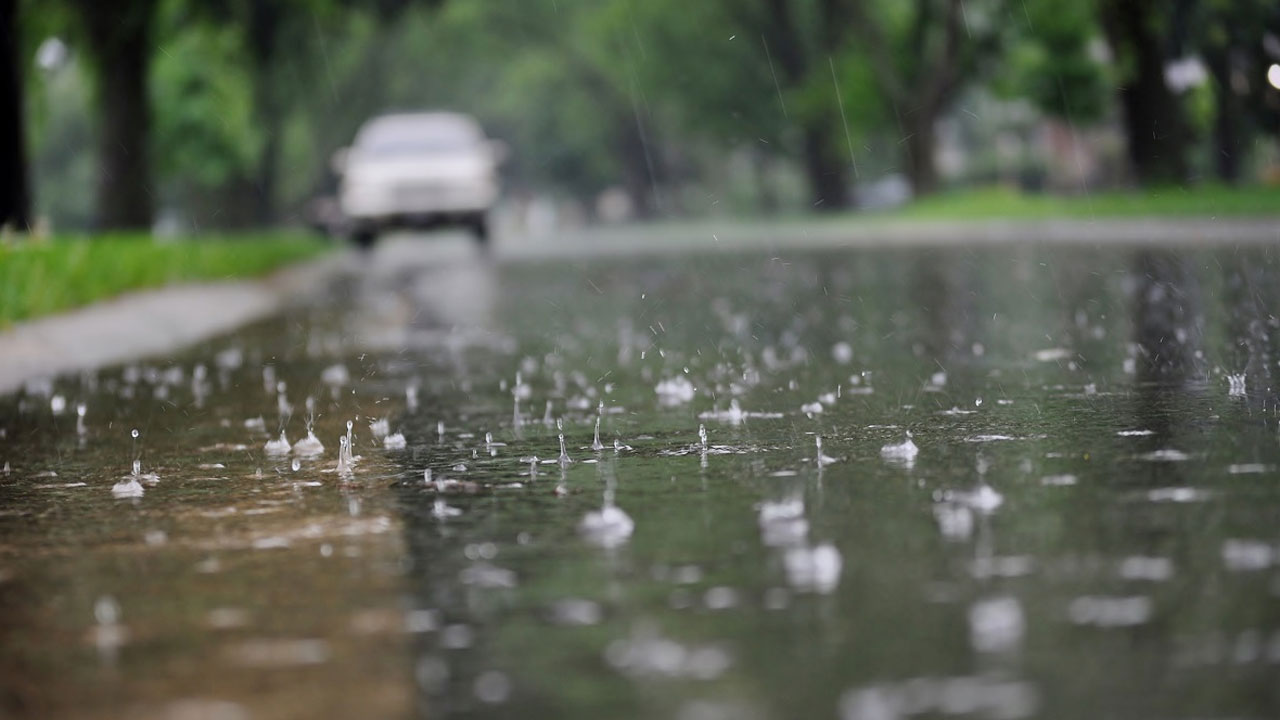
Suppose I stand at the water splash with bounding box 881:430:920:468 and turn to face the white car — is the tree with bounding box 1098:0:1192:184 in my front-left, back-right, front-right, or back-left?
front-right

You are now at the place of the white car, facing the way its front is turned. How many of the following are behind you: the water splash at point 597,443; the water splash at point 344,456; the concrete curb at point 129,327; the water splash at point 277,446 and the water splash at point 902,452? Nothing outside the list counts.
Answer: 0

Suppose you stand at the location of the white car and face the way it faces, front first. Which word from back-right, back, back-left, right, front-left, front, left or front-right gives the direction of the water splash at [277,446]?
front

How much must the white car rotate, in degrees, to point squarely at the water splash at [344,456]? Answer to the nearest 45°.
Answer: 0° — it already faces it

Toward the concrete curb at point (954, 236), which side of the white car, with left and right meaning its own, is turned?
left

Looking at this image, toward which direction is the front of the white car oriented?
toward the camera

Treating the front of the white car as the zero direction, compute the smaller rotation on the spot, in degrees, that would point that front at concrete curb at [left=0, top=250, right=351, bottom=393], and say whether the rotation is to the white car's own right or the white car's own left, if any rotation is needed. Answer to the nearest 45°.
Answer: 0° — it already faces it

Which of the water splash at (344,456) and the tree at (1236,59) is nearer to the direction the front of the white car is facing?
the water splash

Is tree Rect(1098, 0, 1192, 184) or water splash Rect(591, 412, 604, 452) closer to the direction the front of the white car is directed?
the water splash

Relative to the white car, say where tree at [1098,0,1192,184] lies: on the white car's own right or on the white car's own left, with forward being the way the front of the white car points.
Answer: on the white car's own left

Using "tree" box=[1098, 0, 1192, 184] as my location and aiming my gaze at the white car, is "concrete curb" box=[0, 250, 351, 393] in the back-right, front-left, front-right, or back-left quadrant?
front-left

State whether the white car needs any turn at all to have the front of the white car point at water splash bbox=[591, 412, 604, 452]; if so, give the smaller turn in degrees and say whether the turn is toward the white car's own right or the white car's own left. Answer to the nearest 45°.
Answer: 0° — it already faces it

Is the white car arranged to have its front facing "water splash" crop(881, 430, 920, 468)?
yes

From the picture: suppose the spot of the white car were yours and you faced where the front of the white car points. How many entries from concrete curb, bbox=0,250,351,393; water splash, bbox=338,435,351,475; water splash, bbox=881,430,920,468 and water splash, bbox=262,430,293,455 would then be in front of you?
4

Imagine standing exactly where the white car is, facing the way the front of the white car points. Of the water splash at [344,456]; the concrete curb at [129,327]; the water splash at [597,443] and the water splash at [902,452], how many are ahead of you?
4

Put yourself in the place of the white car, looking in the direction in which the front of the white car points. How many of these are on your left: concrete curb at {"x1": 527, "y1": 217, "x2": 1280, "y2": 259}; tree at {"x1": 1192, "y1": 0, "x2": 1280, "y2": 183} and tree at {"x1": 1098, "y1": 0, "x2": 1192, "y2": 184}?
3
